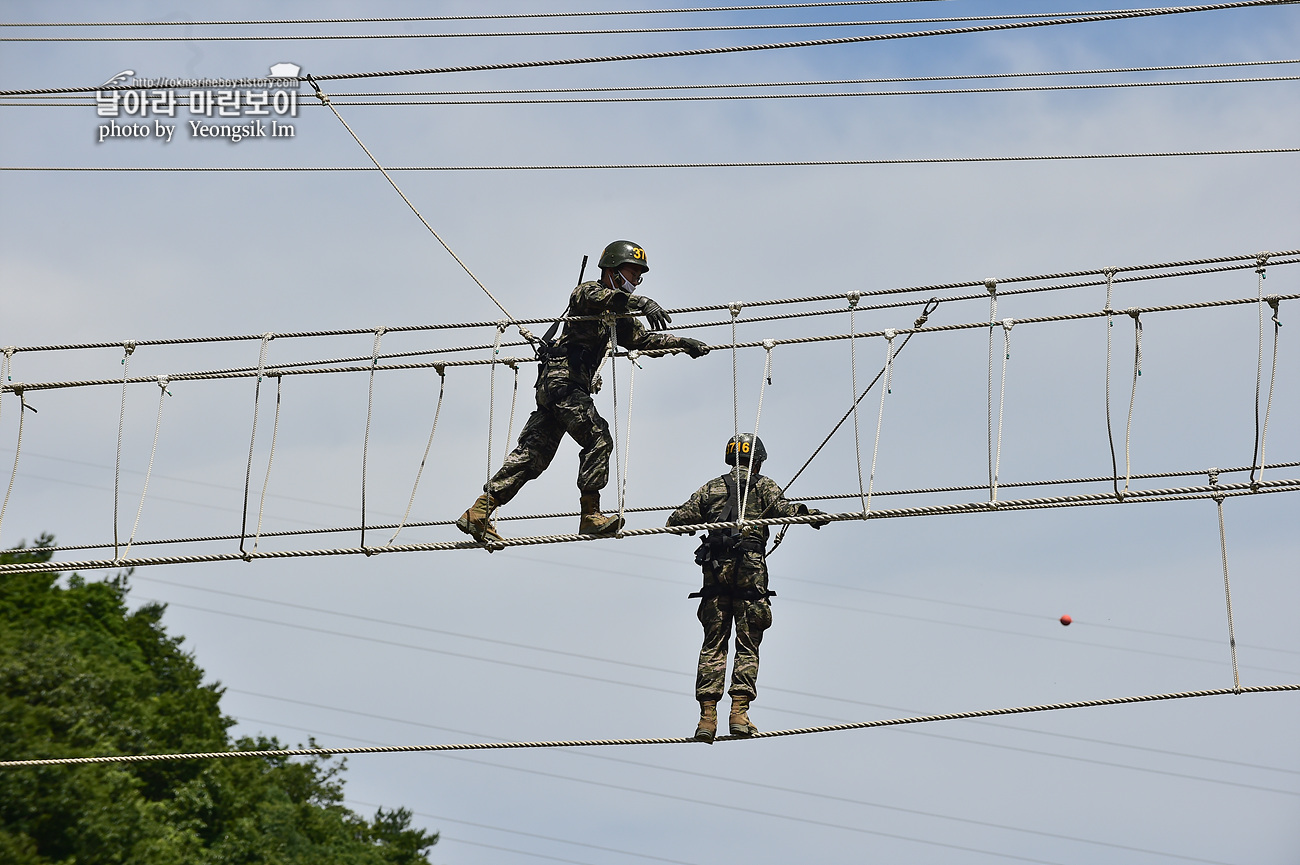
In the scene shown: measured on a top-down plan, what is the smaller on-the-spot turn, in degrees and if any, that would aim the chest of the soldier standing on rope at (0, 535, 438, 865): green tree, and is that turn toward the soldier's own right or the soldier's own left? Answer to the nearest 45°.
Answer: approximately 45° to the soldier's own left

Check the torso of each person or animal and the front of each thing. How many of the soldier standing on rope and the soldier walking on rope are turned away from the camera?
1

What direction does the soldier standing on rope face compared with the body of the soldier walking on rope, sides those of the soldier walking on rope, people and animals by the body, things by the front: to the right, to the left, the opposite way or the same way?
to the left

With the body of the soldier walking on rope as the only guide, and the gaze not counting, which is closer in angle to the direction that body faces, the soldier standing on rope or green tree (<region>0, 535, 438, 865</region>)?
the soldier standing on rope

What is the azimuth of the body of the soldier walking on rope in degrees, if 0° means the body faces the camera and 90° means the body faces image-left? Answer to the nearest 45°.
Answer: approximately 270°

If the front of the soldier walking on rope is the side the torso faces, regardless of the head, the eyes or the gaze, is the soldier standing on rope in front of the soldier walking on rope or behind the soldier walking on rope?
in front

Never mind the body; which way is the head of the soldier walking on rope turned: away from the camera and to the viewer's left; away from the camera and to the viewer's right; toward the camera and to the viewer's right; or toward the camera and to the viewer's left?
toward the camera and to the viewer's right

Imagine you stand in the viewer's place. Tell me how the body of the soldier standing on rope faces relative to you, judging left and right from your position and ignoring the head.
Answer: facing away from the viewer

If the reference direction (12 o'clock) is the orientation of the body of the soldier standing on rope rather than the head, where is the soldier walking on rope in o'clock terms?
The soldier walking on rope is roughly at 8 o'clock from the soldier standing on rope.
